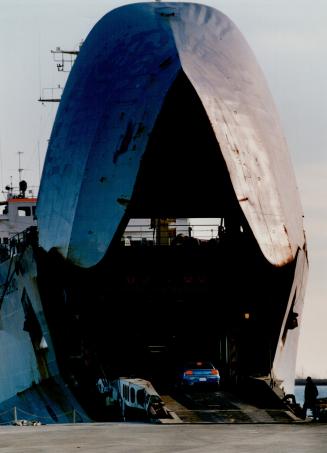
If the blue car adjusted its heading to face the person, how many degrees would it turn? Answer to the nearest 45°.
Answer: approximately 135° to its right

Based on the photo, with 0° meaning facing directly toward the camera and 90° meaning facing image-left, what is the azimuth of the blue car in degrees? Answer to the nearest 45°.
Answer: approximately 180°

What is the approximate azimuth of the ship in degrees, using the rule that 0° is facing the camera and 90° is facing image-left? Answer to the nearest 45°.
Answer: approximately 0°

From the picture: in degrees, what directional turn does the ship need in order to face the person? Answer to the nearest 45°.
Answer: approximately 45° to its left
